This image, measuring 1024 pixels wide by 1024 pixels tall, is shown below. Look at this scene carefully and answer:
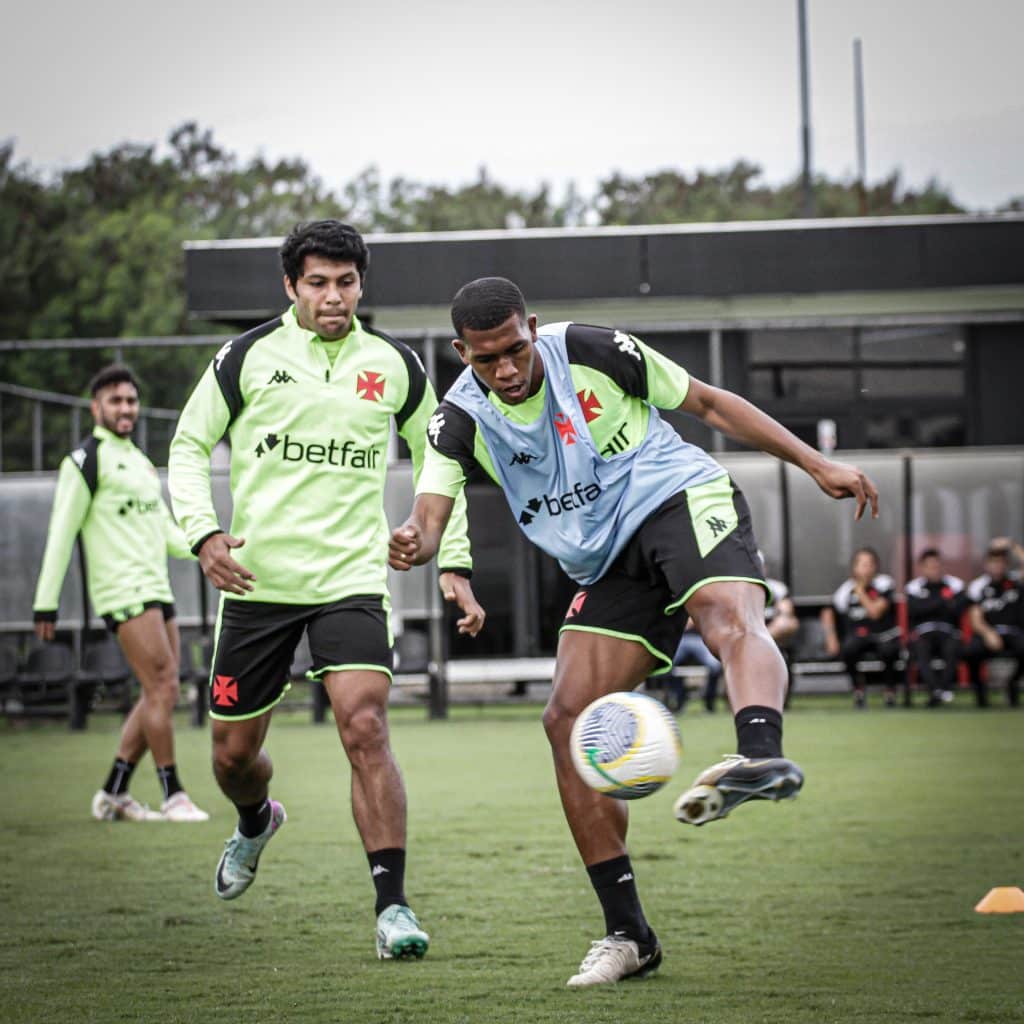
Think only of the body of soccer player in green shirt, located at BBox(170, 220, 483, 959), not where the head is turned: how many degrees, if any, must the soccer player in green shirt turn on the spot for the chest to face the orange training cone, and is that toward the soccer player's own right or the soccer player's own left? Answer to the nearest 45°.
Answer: approximately 90° to the soccer player's own left

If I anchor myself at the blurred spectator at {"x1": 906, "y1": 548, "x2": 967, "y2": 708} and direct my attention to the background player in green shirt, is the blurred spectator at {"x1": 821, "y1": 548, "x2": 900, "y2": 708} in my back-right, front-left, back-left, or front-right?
front-right

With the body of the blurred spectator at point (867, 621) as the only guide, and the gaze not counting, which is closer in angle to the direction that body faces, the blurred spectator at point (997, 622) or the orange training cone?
the orange training cone

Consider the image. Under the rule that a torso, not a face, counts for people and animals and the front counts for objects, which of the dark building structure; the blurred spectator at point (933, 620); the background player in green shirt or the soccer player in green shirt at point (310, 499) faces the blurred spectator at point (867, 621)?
the dark building structure

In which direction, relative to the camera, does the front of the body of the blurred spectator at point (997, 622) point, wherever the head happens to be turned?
toward the camera

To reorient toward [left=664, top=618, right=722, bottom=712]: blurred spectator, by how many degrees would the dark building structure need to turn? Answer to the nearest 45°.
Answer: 0° — it already faces them

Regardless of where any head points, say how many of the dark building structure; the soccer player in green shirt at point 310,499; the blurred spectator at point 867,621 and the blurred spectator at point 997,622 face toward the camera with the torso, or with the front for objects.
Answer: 4

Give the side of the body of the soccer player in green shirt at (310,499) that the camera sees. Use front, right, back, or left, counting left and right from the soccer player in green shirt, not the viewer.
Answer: front

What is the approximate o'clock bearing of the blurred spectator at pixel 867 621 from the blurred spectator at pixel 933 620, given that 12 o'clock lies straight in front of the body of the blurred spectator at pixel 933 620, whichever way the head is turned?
the blurred spectator at pixel 867 621 is roughly at 3 o'clock from the blurred spectator at pixel 933 620.

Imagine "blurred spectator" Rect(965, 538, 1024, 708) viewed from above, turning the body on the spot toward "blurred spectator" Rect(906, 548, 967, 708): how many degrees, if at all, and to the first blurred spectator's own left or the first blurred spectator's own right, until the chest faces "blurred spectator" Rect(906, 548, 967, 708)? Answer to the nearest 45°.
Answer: approximately 90° to the first blurred spectator's own right

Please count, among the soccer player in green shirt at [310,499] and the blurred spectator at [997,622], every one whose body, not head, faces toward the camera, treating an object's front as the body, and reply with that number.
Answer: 2

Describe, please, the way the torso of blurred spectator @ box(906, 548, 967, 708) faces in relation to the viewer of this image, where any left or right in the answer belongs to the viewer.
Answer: facing the viewer

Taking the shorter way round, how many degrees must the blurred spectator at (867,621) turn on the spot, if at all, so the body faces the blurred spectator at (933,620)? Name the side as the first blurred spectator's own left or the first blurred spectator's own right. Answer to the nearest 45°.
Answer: approximately 90° to the first blurred spectator's own left
